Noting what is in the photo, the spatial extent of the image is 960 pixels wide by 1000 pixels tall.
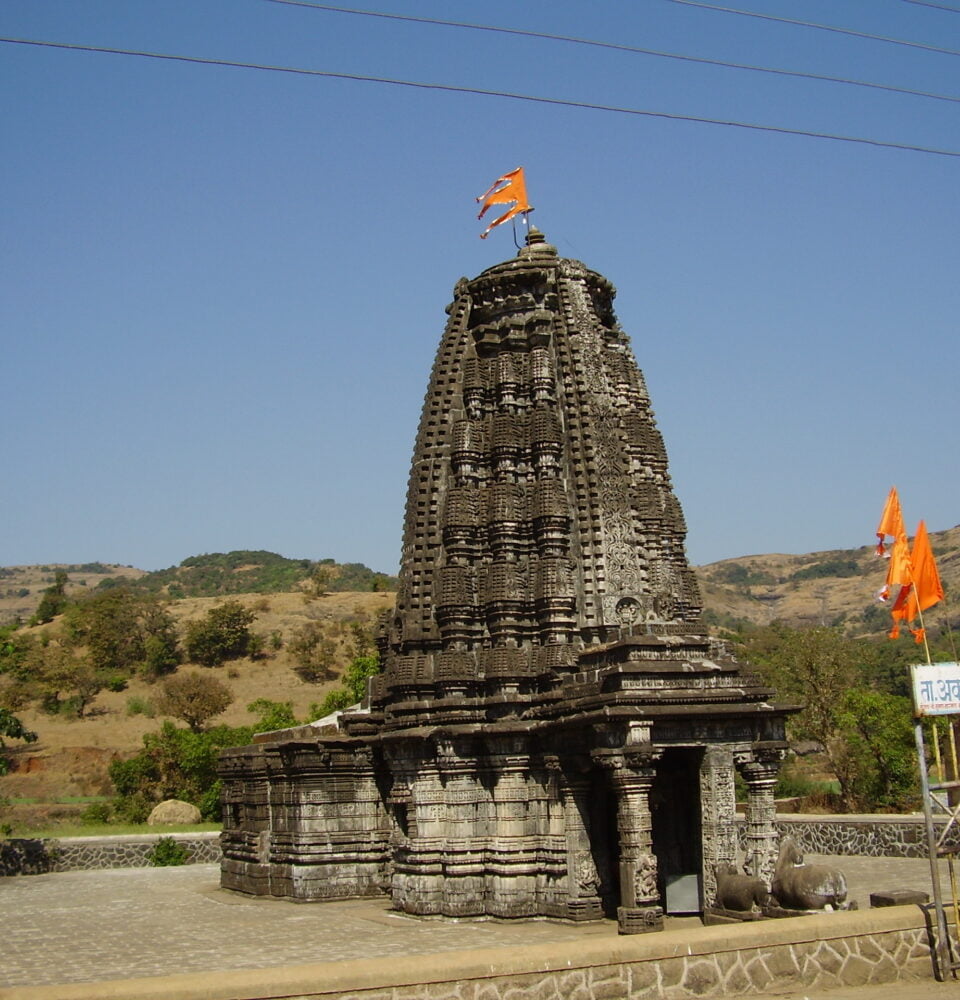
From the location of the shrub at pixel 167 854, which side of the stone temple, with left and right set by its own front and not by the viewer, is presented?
back

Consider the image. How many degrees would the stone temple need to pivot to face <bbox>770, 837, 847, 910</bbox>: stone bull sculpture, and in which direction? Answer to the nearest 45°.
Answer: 0° — it already faces it

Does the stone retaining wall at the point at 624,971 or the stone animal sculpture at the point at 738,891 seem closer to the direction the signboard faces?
the stone retaining wall

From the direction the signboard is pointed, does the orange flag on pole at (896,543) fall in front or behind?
behind

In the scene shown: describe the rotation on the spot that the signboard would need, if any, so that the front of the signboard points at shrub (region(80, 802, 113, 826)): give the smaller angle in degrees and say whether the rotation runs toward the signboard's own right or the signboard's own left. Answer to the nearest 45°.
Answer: approximately 135° to the signboard's own right

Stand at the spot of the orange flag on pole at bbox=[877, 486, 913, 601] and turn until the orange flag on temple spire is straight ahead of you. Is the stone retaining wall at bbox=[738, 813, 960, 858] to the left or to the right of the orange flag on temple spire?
right

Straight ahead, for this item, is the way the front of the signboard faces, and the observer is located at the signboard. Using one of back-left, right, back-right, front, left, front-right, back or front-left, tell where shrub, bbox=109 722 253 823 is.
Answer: back-right

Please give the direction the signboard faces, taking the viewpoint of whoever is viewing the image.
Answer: facing the viewer

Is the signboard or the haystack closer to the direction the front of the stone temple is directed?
the signboard

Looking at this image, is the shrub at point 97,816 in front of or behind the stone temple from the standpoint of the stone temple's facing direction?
behind

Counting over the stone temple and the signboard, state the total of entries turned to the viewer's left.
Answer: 0

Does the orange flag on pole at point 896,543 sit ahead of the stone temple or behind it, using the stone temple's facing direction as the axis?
ahead

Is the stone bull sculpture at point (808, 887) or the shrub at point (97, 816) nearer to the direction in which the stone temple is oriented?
the stone bull sculpture

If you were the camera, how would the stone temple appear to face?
facing the viewer and to the right of the viewer

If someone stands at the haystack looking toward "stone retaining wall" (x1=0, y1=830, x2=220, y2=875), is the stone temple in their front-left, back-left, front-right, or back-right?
front-left

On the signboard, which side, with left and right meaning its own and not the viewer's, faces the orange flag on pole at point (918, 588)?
back
